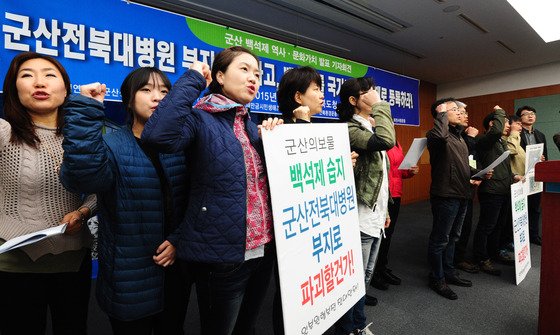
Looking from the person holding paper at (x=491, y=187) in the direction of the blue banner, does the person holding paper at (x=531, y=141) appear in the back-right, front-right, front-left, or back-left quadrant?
back-right

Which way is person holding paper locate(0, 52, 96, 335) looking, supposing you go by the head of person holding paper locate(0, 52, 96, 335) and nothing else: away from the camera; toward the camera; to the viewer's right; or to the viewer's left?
toward the camera

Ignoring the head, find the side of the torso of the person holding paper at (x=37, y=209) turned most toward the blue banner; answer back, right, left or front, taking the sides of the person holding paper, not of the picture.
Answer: back

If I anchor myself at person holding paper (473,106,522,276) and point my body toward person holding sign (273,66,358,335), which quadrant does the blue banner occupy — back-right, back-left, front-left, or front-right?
front-right

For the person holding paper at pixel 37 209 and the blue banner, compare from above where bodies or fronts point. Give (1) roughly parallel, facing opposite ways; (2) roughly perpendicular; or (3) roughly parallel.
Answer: roughly parallel

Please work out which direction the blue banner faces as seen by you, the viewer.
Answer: facing the viewer and to the right of the viewer

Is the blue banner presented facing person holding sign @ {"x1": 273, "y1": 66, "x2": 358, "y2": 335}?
yes

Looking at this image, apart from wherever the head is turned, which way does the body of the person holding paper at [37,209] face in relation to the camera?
toward the camera

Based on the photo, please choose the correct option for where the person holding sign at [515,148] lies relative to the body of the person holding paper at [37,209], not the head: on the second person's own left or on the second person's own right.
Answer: on the second person's own left
